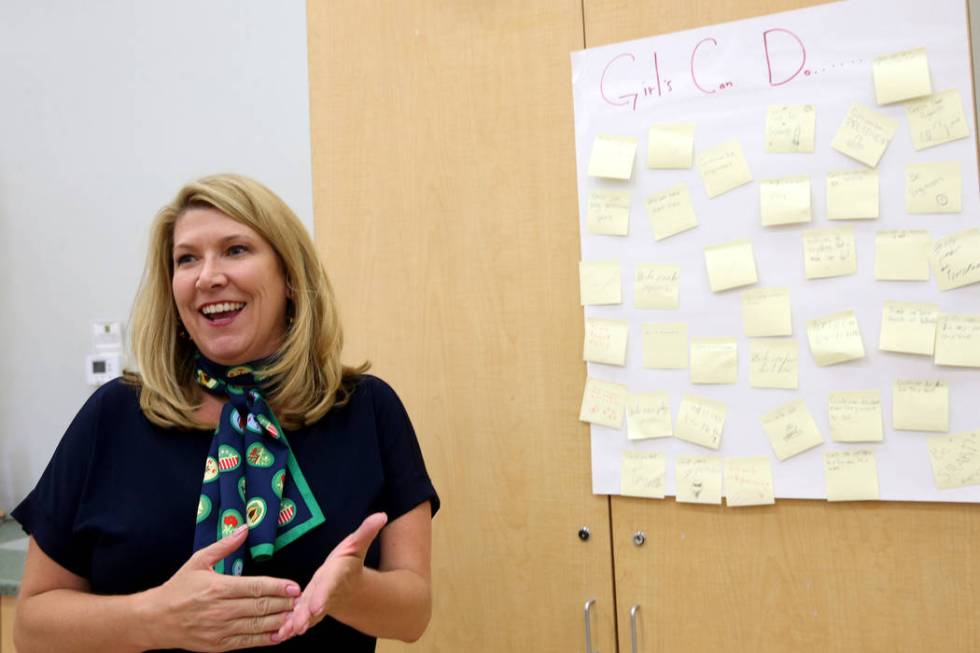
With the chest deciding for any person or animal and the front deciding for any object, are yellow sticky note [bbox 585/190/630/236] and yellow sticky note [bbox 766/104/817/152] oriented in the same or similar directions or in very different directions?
same or similar directions

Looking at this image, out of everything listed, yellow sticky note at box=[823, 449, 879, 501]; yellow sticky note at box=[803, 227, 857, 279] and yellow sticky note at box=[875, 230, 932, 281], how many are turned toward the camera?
3

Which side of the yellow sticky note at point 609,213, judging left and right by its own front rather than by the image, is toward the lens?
front

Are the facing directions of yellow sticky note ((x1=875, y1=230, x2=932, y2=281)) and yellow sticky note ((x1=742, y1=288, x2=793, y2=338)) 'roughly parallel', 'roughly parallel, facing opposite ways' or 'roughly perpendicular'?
roughly parallel

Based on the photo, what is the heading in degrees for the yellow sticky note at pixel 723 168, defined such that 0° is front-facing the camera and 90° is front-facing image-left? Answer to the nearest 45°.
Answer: approximately 0°

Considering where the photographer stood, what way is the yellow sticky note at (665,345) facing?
facing the viewer

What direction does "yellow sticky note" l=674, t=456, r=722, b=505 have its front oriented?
toward the camera

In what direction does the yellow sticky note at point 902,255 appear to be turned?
toward the camera

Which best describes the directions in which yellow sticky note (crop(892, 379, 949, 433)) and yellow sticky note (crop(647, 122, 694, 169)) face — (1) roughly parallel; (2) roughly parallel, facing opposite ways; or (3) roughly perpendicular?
roughly parallel

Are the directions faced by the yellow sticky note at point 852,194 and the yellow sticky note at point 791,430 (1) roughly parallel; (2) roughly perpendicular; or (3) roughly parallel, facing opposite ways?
roughly parallel

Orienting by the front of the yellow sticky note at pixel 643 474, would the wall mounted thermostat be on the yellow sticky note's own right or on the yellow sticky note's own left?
on the yellow sticky note's own right
